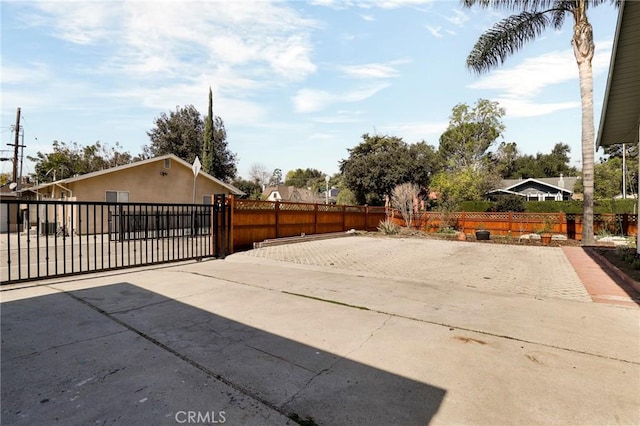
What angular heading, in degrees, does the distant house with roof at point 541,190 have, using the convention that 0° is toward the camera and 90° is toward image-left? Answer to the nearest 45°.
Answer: approximately 0°

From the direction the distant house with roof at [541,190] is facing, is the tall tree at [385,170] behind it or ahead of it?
ahead

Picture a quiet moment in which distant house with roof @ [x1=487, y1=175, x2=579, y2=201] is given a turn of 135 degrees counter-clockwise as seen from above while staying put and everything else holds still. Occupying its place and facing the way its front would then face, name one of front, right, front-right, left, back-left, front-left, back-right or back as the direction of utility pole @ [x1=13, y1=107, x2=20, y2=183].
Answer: back

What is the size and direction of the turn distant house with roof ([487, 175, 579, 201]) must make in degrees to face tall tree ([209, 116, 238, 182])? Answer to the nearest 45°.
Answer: approximately 45° to its right

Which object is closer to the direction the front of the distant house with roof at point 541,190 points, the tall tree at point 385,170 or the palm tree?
the palm tree

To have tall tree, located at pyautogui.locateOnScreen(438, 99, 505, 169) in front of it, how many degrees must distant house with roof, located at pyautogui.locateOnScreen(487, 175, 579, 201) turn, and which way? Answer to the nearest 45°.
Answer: approximately 45° to its right
